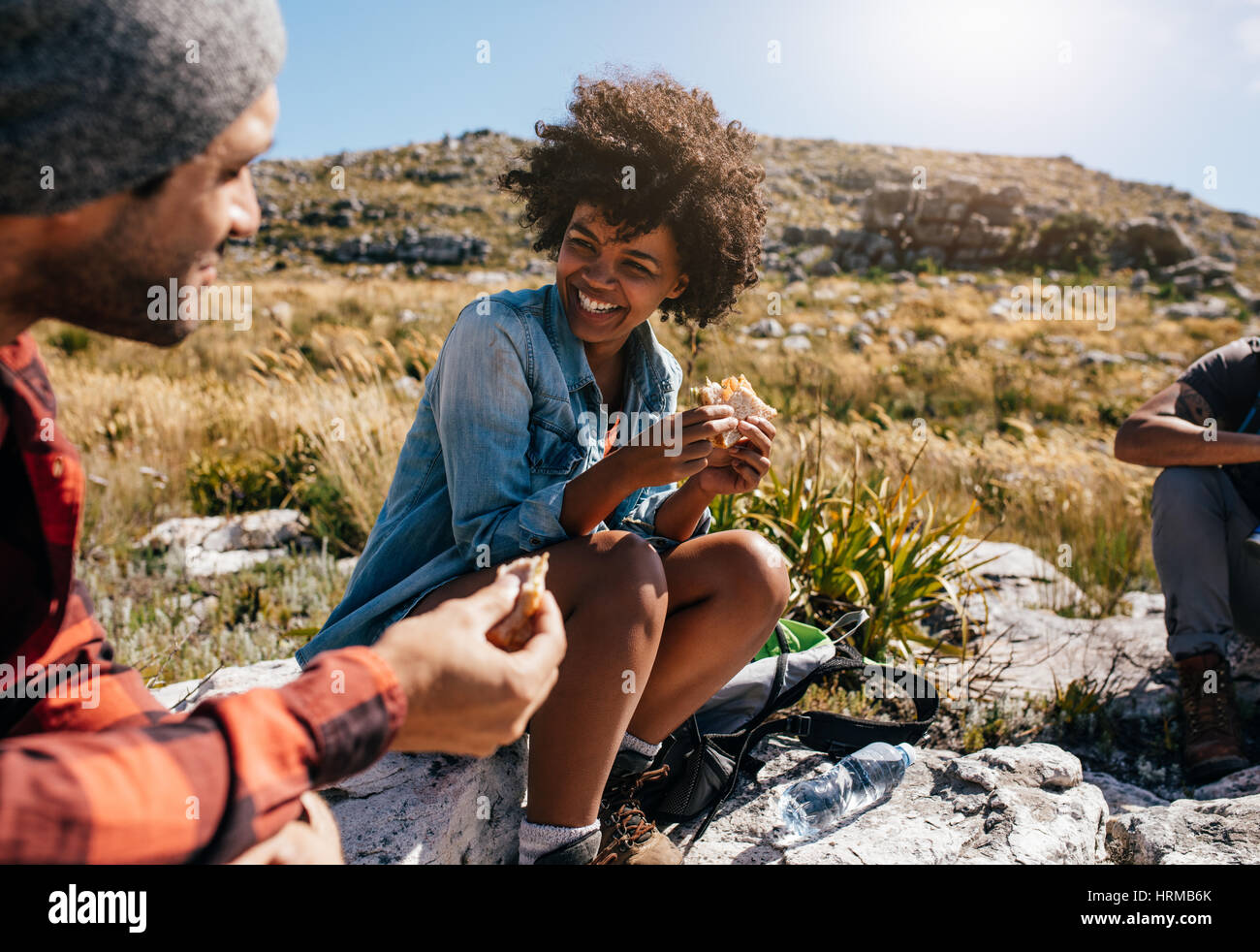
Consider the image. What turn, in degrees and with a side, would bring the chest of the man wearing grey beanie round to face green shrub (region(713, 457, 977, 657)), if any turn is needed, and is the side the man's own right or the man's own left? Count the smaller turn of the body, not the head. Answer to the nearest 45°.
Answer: approximately 45° to the man's own left

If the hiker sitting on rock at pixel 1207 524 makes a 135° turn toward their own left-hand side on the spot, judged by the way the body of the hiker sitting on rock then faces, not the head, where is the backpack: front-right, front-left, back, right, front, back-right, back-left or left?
back

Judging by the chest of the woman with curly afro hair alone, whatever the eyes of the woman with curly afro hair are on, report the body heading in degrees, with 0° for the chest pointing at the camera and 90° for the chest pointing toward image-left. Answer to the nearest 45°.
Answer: approximately 315°

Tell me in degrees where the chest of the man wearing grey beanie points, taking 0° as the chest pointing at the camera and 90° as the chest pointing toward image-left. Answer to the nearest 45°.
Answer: approximately 270°

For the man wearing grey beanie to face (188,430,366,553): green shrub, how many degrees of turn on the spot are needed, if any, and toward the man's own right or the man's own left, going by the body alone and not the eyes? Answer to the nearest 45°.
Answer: approximately 90° to the man's own left

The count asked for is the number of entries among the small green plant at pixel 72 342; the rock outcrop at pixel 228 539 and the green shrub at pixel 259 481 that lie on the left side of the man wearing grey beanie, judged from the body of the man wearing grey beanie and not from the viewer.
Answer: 3

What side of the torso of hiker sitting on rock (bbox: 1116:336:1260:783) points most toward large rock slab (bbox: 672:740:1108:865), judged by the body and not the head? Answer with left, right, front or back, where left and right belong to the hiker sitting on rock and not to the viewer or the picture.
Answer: front

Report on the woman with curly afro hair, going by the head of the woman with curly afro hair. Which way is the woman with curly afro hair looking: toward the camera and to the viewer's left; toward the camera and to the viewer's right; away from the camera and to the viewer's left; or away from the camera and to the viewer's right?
toward the camera and to the viewer's left

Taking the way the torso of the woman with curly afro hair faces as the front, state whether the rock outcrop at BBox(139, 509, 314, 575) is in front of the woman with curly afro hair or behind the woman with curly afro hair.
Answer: behind
